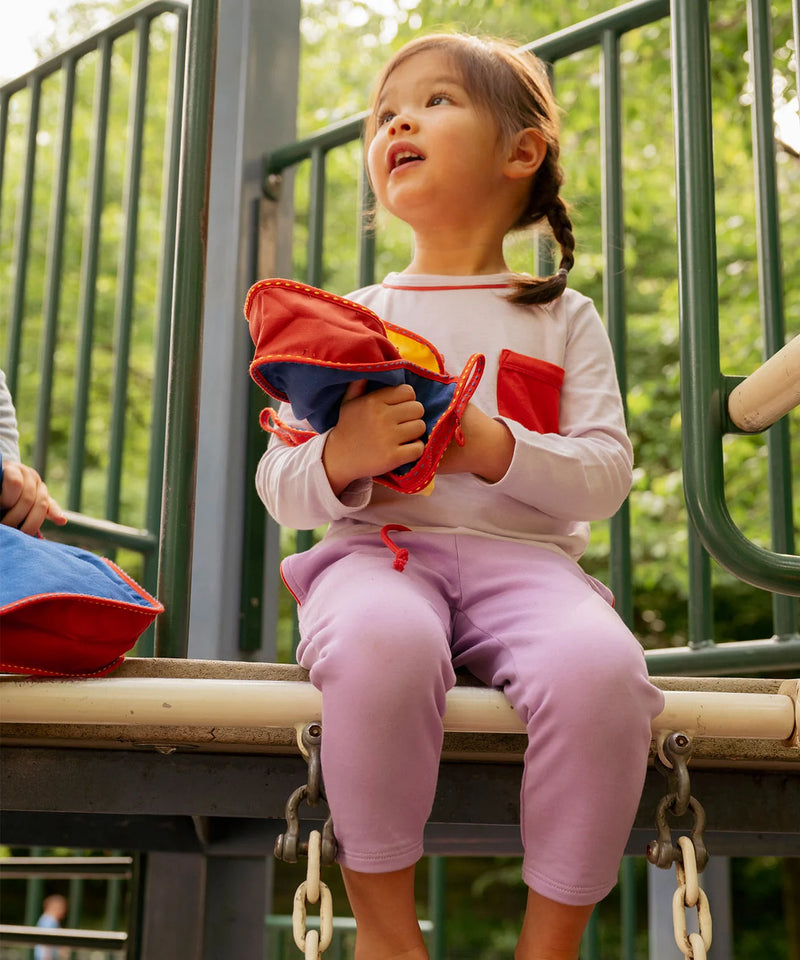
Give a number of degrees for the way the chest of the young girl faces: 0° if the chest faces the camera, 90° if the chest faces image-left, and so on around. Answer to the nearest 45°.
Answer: approximately 0°

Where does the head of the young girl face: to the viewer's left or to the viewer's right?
to the viewer's left
